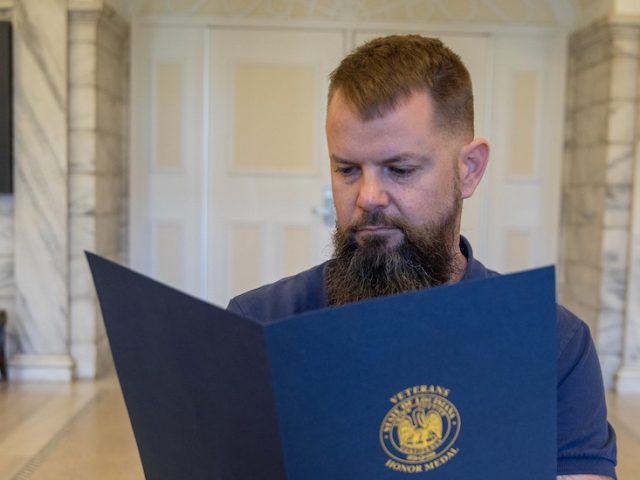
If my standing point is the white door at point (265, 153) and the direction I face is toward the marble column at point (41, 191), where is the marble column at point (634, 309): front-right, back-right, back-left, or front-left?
back-left

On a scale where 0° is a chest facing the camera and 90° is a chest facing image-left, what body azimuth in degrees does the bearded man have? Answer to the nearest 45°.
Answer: approximately 45°

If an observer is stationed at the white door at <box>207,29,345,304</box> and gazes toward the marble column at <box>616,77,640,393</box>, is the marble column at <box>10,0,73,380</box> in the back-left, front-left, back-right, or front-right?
back-right

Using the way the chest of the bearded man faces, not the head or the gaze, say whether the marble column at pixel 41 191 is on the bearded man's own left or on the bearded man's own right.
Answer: on the bearded man's own right

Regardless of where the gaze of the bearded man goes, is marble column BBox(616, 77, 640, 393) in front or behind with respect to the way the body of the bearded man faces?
behind

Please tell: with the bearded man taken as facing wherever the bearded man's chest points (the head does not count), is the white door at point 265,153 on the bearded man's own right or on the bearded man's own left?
on the bearded man's own right

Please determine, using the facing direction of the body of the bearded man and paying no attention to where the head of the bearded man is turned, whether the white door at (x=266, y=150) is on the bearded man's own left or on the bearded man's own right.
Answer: on the bearded man's own right
